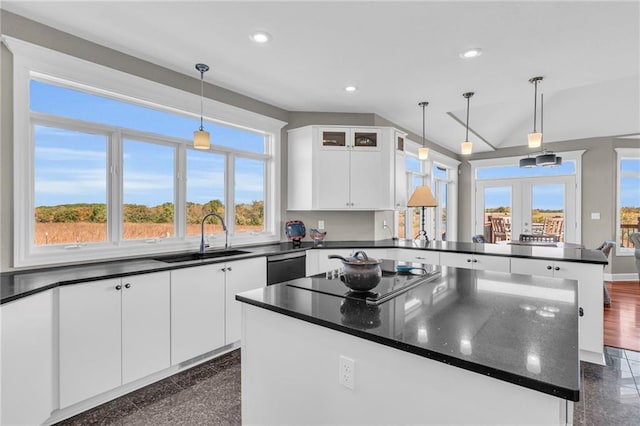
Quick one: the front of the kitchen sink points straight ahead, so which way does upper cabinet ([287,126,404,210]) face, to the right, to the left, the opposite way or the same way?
to the right

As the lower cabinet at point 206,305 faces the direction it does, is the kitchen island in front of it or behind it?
in front

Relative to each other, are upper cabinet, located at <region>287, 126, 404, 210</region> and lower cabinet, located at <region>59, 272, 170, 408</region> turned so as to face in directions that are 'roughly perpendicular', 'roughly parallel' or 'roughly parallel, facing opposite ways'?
roughly perpendicular

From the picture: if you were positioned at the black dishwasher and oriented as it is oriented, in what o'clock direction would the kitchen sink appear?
The kitchen sink is roughly at 4 o'clock from the black dishwasher.

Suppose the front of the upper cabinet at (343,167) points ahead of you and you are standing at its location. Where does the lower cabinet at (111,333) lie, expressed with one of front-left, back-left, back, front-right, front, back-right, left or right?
front-right

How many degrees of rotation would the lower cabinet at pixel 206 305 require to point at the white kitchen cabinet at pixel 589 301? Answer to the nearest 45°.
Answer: approximately 45° to its left

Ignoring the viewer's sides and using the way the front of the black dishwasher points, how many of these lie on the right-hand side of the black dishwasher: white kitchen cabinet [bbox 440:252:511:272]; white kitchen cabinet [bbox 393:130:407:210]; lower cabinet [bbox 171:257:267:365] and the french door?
1

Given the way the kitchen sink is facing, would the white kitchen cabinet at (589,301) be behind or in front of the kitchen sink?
in front

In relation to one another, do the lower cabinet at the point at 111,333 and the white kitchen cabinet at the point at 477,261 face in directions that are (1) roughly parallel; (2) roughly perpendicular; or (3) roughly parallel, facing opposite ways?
roughly perpendicular

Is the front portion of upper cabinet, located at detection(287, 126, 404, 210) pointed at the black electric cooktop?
yes

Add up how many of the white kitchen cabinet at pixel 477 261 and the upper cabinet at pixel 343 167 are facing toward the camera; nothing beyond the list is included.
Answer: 2

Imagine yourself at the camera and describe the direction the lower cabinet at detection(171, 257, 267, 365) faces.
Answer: facing the viewer and to the right of the viewer

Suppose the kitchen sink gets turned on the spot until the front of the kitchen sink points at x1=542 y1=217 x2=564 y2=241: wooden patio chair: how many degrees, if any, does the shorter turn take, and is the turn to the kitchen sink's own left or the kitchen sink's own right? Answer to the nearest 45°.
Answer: approximately 45° to the kitchen sink's own left

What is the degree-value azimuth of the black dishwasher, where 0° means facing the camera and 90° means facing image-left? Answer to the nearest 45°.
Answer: approximately 315°

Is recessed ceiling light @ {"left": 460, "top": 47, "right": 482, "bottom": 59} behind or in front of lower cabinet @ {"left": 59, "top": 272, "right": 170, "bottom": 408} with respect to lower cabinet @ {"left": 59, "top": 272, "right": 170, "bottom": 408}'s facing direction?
in front
